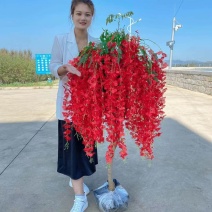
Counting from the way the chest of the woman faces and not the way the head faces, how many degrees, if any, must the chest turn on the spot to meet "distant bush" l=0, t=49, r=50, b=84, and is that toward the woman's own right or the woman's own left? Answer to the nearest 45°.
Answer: approximately 180°

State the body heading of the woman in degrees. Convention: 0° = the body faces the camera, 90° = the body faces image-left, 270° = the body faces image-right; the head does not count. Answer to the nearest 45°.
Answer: approximately 0°
